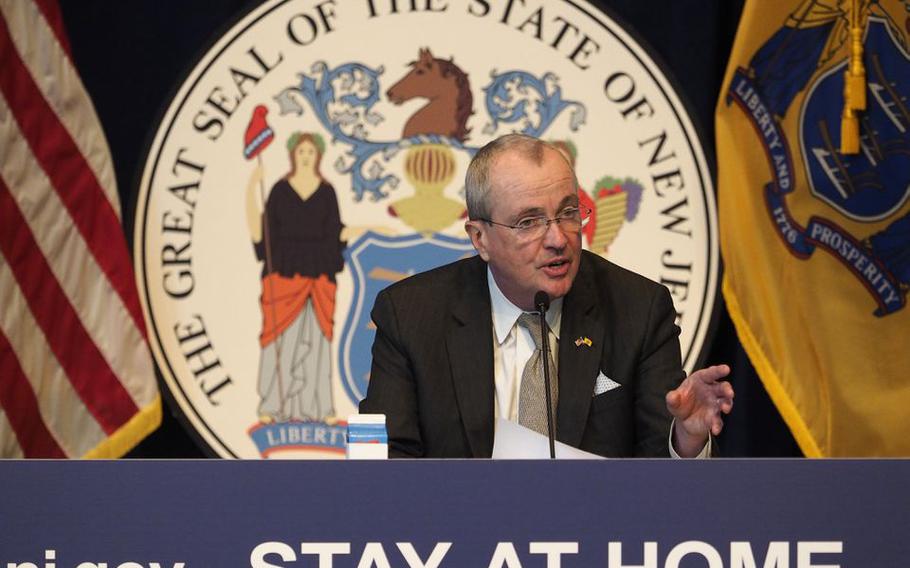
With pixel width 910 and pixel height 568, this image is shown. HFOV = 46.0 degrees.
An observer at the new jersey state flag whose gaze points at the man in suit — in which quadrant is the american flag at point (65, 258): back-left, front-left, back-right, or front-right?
front-right

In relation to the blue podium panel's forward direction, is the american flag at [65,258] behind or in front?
behind

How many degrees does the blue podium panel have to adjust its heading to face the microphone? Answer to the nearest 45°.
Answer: approximately 180°

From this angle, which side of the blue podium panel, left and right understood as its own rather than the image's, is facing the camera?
front

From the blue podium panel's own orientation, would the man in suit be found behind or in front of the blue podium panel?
behind

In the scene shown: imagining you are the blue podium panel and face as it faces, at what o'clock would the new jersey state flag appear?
The new jersey state flag is roughly at 7 o'clock from the blue podium panel.

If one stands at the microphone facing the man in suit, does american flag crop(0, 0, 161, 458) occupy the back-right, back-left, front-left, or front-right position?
front-left

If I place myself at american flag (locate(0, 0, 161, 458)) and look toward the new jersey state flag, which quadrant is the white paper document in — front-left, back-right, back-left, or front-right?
front-right
